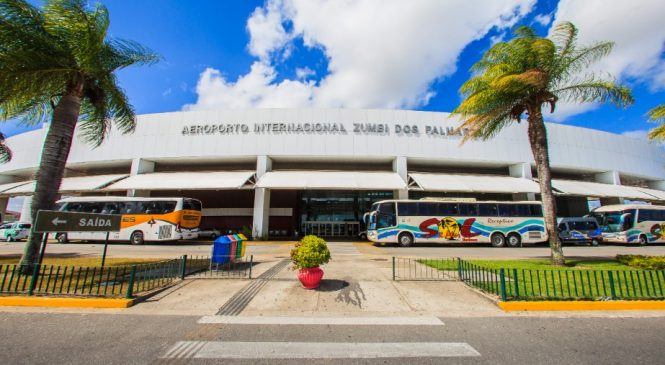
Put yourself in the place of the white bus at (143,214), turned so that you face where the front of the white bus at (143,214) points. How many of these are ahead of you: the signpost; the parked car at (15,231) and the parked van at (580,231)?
1

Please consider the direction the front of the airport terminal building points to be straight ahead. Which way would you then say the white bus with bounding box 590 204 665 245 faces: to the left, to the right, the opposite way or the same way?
to the right

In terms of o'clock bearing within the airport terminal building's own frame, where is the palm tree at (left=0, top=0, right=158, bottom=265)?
The palm tree is roughly at 1 o'clock from the airport terminal building.

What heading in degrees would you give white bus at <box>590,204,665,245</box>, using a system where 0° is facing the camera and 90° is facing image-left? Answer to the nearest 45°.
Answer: approximately 45°

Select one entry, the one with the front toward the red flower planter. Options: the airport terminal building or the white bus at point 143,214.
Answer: the airport terminal building

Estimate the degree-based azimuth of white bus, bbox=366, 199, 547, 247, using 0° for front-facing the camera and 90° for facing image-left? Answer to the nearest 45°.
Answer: approximately 90°

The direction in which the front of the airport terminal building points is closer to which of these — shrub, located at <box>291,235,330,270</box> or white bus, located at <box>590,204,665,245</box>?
the shrub
